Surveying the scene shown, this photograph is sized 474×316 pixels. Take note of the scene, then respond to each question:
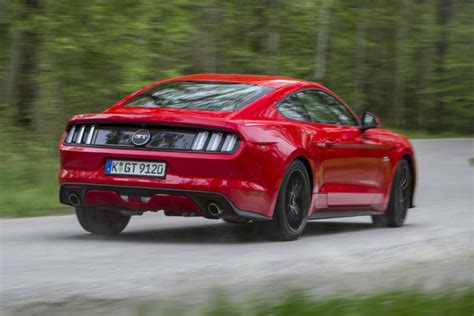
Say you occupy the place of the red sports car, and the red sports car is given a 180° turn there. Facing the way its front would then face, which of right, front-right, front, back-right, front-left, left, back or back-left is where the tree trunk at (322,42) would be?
back-right

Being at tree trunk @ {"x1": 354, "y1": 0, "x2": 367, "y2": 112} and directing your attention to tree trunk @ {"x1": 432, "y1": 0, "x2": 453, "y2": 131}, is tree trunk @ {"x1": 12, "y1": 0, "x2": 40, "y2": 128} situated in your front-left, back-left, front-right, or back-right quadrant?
back-right

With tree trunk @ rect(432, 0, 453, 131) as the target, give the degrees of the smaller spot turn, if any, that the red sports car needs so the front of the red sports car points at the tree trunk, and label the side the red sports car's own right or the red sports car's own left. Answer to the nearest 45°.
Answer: approximately 45° to the red sports car's own left

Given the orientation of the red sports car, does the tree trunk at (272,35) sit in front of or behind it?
in front

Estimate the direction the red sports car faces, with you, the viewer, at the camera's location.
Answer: facing away from the viewer and to the right of the viewer

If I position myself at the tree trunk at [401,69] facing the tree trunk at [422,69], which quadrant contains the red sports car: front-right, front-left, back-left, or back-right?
back-right

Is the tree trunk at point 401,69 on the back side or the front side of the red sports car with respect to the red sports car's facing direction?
on the front side

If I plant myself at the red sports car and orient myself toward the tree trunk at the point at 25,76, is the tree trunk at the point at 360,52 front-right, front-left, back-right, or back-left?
front-right

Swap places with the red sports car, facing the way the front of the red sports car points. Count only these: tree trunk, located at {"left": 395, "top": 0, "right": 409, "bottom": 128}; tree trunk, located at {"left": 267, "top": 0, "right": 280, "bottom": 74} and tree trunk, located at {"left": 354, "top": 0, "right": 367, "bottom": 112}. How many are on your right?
0
